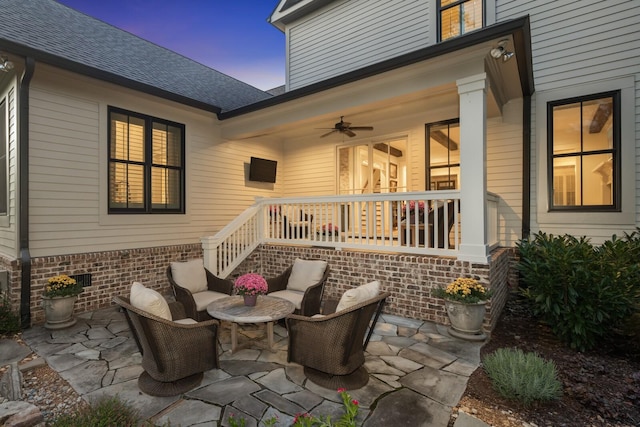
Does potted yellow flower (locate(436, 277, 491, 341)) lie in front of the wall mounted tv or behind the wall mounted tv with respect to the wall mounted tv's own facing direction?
in front

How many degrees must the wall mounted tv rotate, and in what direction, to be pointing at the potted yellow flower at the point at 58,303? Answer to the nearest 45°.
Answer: approximately 90° to its right

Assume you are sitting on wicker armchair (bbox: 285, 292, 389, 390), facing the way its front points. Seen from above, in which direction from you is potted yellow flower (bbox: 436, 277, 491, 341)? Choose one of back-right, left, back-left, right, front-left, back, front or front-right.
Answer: right

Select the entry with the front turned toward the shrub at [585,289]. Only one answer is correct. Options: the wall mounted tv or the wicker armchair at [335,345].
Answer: the wall mounted tv

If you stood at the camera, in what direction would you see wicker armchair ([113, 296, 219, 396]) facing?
facing away from the viewer and to the right of the viewer

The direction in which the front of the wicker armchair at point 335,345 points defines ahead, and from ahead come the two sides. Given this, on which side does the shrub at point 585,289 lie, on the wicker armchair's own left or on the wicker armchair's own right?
on the wicker armchair's own right

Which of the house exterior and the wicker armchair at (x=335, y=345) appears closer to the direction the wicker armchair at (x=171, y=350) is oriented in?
the house exterior

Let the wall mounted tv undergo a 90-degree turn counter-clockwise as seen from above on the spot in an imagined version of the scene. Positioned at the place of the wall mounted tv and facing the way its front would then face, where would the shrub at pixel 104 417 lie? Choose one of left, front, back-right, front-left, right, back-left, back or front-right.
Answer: back-right

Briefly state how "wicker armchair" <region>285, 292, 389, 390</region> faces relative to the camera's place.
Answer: facing away from the viewer and to the left of the viewer

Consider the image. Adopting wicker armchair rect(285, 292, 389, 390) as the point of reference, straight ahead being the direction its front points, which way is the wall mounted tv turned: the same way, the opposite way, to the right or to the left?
the opposite way

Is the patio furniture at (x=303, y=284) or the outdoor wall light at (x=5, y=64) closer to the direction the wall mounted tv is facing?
the patio furniture

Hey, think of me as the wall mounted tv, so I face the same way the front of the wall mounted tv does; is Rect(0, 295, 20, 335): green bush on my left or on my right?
on my right

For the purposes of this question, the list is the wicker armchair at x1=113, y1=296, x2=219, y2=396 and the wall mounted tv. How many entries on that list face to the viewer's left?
0

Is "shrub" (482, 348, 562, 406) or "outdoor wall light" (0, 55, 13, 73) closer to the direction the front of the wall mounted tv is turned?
the shrub

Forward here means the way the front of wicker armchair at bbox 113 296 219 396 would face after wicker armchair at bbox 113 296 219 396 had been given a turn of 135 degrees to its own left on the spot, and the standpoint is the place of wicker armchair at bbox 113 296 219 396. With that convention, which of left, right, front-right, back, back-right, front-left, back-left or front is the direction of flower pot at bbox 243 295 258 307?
back-right

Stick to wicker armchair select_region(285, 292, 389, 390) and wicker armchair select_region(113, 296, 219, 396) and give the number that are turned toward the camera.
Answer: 0

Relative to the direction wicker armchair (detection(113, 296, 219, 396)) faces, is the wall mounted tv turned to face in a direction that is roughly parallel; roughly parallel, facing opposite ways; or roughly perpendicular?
roughly perpendicular
